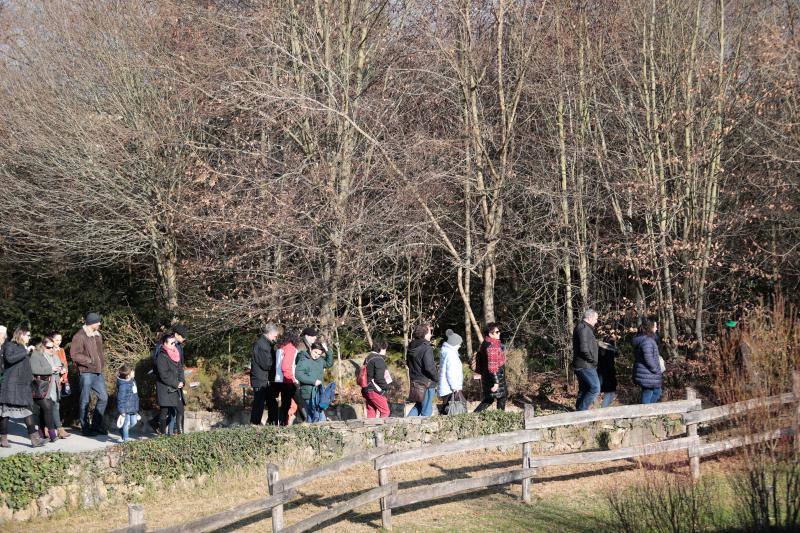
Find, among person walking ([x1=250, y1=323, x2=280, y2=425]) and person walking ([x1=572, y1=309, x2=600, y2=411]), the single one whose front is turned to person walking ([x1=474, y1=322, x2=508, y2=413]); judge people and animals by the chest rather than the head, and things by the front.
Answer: person walking ([x1=250, y1=323, x2=280, y2=425])

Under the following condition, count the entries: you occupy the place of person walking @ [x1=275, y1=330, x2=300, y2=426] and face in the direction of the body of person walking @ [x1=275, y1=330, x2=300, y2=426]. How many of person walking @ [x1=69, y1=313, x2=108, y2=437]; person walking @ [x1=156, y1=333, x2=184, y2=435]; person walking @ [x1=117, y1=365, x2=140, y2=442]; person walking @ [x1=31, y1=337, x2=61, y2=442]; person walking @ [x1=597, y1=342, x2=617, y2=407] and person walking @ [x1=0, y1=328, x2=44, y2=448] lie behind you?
5

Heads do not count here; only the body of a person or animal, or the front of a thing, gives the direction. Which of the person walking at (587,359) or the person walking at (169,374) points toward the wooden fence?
the person walking at (169,374)

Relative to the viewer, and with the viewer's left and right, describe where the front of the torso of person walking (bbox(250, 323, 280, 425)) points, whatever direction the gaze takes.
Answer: facing to the right of the viewer

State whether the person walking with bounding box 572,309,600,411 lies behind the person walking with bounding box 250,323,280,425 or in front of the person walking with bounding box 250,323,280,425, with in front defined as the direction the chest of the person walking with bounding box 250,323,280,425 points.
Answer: in front

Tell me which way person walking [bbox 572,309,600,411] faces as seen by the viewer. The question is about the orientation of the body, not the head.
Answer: to the viewer's right

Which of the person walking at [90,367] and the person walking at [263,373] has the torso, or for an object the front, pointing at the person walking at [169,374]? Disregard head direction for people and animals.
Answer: the person walking at [90,367]

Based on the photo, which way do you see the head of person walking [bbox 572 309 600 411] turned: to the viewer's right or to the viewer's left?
to the viewer's right

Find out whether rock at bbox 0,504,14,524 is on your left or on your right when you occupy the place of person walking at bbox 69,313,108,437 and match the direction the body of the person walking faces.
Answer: on your right

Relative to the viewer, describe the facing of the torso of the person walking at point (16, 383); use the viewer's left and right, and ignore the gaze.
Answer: facing to the right of the viewer

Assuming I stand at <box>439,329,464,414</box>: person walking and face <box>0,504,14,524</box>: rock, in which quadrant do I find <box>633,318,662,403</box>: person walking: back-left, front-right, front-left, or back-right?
back-left
